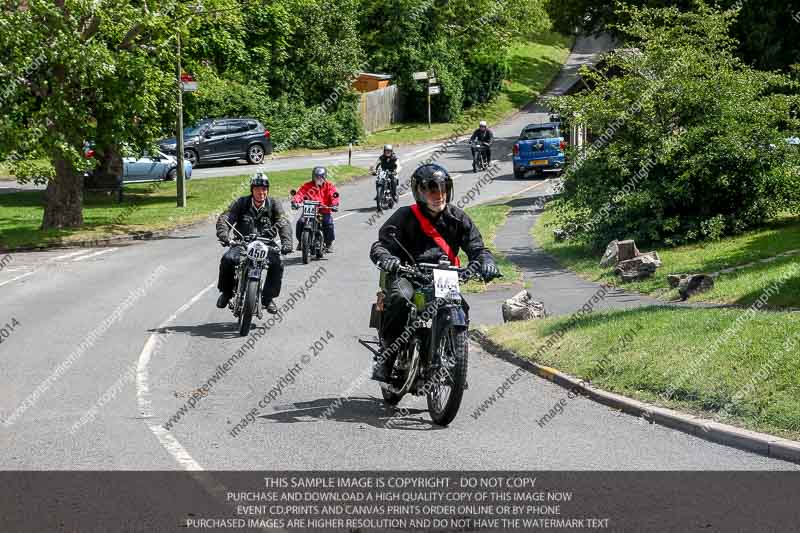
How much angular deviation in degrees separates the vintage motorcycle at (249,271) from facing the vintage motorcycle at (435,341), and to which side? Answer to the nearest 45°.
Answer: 0° — it already faces it

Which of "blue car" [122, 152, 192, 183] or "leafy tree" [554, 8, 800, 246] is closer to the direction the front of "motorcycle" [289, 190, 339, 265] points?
the leafy tree

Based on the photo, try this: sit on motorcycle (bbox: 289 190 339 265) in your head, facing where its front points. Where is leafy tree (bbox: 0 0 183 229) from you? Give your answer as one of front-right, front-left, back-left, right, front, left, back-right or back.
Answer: back-right

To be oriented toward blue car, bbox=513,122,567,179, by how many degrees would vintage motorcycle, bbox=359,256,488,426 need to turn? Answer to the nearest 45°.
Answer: approximately 135° to its left

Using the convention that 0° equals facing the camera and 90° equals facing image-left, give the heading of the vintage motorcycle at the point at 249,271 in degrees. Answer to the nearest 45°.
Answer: approximately 0°

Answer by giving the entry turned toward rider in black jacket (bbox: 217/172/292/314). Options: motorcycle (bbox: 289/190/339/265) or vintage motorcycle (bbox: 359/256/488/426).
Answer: the motorcycle

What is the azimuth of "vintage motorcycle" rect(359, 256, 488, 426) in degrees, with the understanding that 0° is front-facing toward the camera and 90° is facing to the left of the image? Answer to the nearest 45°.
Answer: approximately 315°

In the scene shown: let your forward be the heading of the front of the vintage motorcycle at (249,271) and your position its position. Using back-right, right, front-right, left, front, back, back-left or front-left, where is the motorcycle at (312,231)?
back

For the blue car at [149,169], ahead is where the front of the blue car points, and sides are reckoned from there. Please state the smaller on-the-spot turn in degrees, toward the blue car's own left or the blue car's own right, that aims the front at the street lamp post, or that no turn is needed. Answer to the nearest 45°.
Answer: approximately 90° to the blue car's own right

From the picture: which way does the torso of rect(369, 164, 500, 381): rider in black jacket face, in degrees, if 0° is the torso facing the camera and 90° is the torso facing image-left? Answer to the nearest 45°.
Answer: approximately 315°
